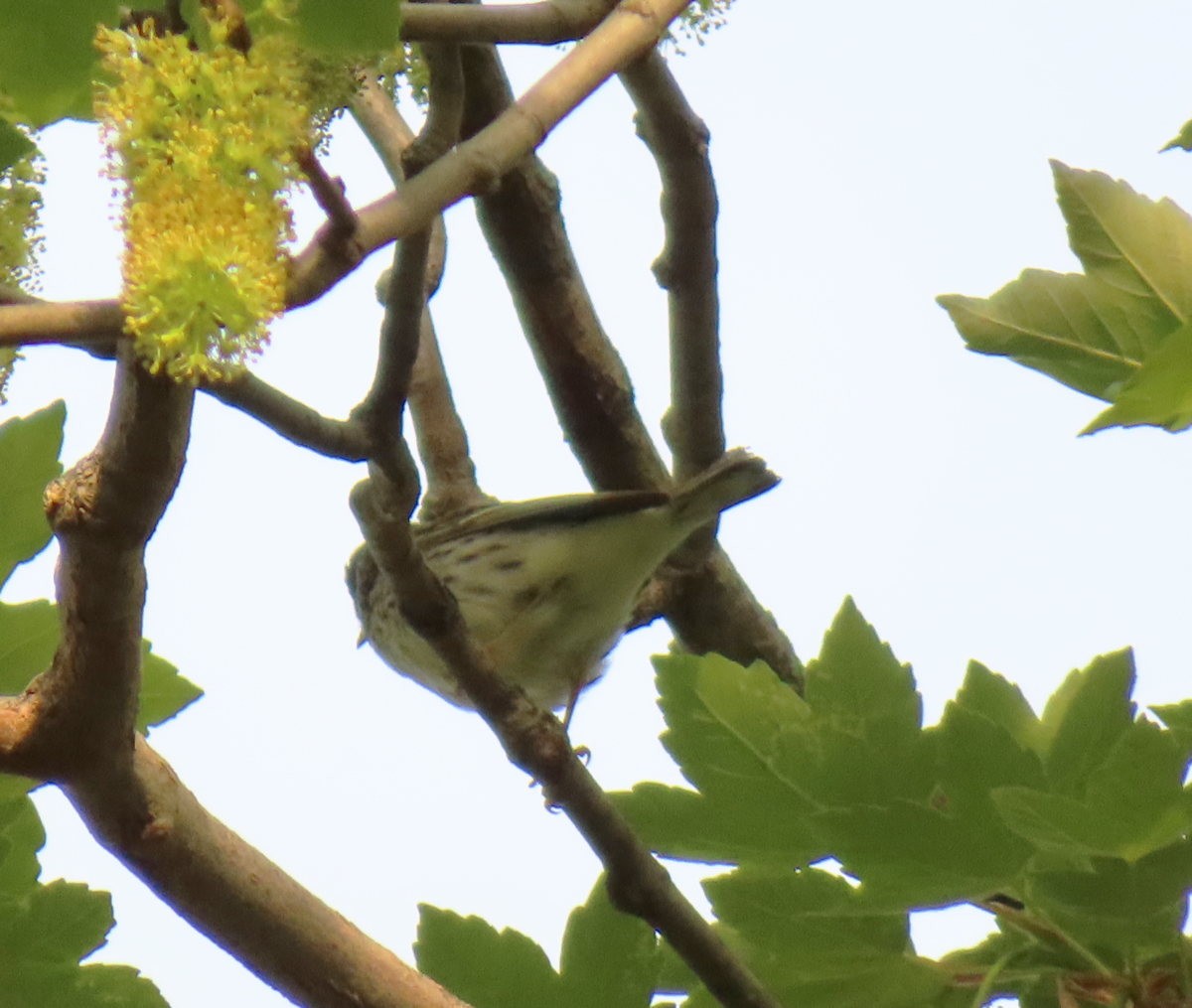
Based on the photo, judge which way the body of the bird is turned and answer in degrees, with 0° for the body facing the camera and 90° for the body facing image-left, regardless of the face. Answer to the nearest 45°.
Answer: approximately 90°

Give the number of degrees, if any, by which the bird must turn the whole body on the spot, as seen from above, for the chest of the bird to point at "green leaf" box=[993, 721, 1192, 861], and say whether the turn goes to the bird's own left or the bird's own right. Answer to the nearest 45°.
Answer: approximately 180°

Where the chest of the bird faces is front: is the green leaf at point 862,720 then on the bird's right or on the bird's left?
on the bird's left

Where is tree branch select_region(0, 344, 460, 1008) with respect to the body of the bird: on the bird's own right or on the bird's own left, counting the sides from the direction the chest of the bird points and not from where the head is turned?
on the bird's own left
